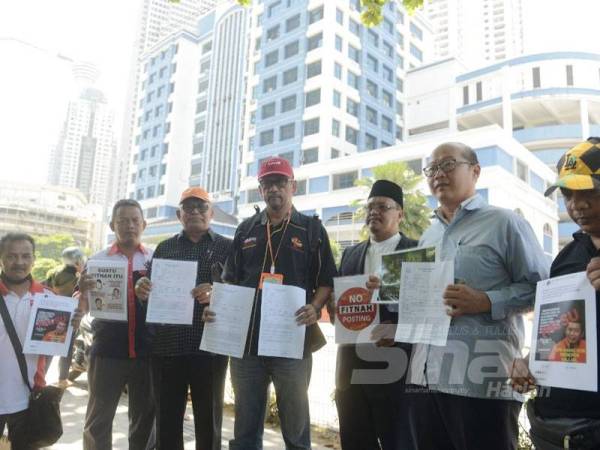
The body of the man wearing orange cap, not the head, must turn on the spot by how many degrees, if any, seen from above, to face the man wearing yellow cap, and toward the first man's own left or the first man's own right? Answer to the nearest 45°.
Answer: approximately 45° to the first man's own left

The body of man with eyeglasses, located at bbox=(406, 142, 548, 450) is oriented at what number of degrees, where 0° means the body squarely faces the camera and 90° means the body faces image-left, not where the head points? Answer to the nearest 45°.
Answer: approximately 45°

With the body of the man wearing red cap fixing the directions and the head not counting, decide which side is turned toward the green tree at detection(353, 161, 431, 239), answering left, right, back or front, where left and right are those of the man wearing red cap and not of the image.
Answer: back

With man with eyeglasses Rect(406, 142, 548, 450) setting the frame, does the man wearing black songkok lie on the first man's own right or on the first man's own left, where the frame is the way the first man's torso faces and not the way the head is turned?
on the first man's own right

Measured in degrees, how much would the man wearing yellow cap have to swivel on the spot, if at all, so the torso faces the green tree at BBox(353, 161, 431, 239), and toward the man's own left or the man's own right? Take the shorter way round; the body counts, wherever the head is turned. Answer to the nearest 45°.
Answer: approximately 135° to the man's own right

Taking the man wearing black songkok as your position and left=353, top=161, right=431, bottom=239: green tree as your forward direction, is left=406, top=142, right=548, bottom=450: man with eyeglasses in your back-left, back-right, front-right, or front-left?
back-right

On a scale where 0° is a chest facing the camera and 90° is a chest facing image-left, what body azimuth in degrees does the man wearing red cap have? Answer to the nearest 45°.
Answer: approximately 0°

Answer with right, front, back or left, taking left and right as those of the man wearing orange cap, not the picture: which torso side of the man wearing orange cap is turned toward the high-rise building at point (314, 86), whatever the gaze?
back

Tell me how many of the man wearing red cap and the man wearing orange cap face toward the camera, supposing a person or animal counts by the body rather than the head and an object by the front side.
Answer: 2

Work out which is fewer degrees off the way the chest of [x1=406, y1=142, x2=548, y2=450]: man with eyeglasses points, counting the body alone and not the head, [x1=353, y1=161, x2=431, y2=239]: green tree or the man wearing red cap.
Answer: the man wearing red cap
